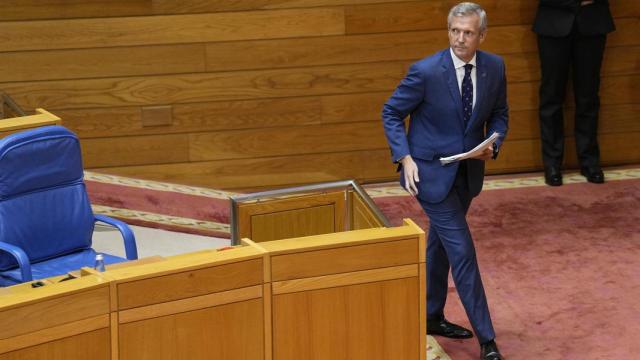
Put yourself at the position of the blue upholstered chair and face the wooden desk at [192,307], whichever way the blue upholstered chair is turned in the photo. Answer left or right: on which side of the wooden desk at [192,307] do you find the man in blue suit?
left

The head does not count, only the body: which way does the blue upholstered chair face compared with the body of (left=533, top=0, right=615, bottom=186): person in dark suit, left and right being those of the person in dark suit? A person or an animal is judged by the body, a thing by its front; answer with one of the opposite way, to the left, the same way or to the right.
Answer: to the left

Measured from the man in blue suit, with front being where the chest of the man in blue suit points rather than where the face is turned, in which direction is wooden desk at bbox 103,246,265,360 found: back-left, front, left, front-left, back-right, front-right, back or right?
right

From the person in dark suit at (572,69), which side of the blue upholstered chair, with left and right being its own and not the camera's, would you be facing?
left

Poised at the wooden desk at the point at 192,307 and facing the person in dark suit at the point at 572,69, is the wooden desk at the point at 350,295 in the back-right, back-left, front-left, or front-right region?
front-right

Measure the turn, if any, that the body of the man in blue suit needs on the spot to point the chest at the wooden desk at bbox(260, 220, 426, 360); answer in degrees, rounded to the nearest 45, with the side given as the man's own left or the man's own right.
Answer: approximately 45° to the man's own right

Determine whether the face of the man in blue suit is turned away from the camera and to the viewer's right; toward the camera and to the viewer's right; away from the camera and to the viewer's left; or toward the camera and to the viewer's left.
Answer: toward the camera and to the viewer's left

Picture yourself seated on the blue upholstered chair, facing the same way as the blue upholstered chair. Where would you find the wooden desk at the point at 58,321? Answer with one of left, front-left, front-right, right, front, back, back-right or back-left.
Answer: front-right

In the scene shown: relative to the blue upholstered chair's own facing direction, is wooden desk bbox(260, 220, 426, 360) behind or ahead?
ahead

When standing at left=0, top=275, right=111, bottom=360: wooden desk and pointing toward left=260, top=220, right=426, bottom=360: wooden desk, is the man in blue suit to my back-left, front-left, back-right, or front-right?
front-left

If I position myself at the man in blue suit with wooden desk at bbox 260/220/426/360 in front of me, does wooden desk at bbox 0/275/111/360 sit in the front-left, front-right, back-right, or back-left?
front-right

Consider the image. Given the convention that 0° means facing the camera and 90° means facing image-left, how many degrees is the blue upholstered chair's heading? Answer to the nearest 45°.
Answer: approximately 315°

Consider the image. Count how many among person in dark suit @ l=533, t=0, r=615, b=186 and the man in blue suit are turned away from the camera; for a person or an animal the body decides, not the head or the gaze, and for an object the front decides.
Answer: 0

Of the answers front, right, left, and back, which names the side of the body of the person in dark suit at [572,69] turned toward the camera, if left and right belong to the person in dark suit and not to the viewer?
front
